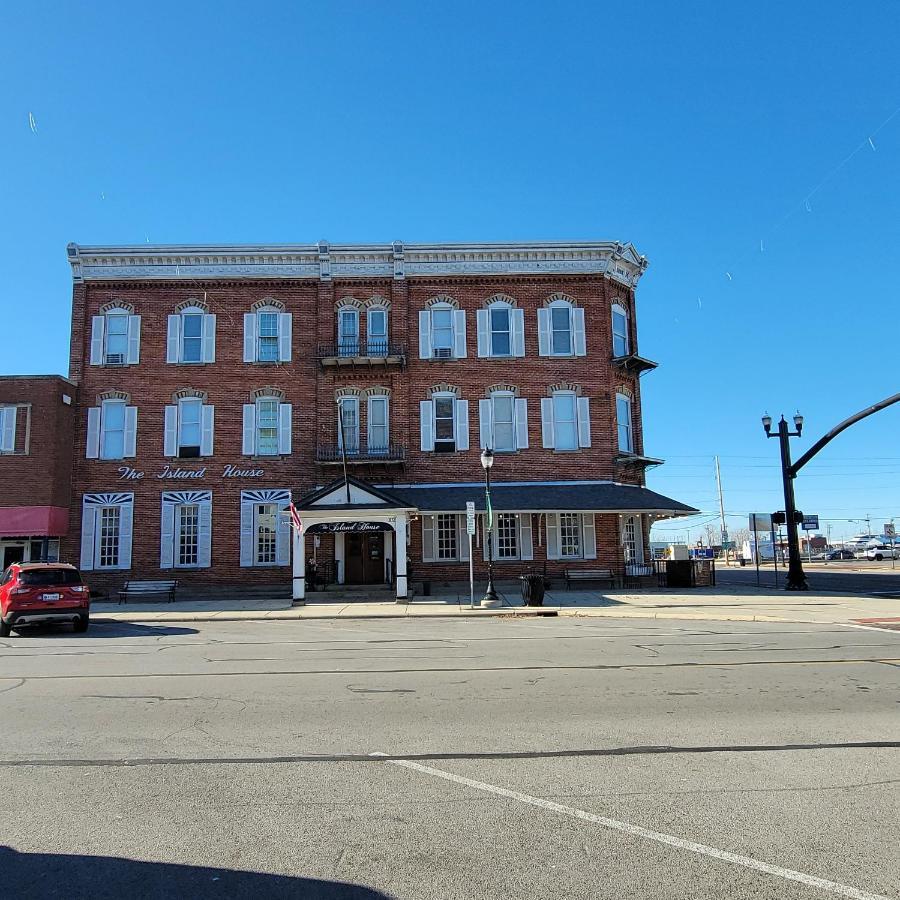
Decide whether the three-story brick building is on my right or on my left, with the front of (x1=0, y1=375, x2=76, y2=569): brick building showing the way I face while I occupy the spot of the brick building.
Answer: on my left

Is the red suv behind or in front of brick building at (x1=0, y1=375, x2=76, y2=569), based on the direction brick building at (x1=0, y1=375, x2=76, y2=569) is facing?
in front

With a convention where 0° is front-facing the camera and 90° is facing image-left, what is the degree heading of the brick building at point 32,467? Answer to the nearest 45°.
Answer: approximately 0°

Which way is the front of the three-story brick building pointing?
toward the camera

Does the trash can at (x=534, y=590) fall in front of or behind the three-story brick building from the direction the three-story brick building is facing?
in front

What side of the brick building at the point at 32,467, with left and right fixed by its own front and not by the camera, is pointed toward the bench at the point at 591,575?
left

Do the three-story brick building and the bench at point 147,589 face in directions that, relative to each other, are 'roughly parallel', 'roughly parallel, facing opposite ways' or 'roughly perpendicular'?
roughly parallel

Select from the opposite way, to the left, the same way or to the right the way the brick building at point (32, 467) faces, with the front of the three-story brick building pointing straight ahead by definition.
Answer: the same way

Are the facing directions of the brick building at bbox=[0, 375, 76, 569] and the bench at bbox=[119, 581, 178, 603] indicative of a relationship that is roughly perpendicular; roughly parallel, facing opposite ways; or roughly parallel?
roughly parallel

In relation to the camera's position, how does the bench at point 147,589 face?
facing the viewer

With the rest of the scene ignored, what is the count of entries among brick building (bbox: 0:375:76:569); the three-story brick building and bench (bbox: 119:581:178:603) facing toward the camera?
3
